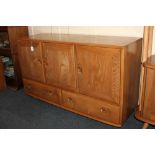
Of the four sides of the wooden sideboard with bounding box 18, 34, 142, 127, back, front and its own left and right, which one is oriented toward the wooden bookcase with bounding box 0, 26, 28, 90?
right

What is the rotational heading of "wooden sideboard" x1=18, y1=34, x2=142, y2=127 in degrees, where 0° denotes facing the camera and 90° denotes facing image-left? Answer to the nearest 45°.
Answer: approximately 45°

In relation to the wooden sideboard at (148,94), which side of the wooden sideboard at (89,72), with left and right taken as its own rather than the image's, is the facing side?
left
